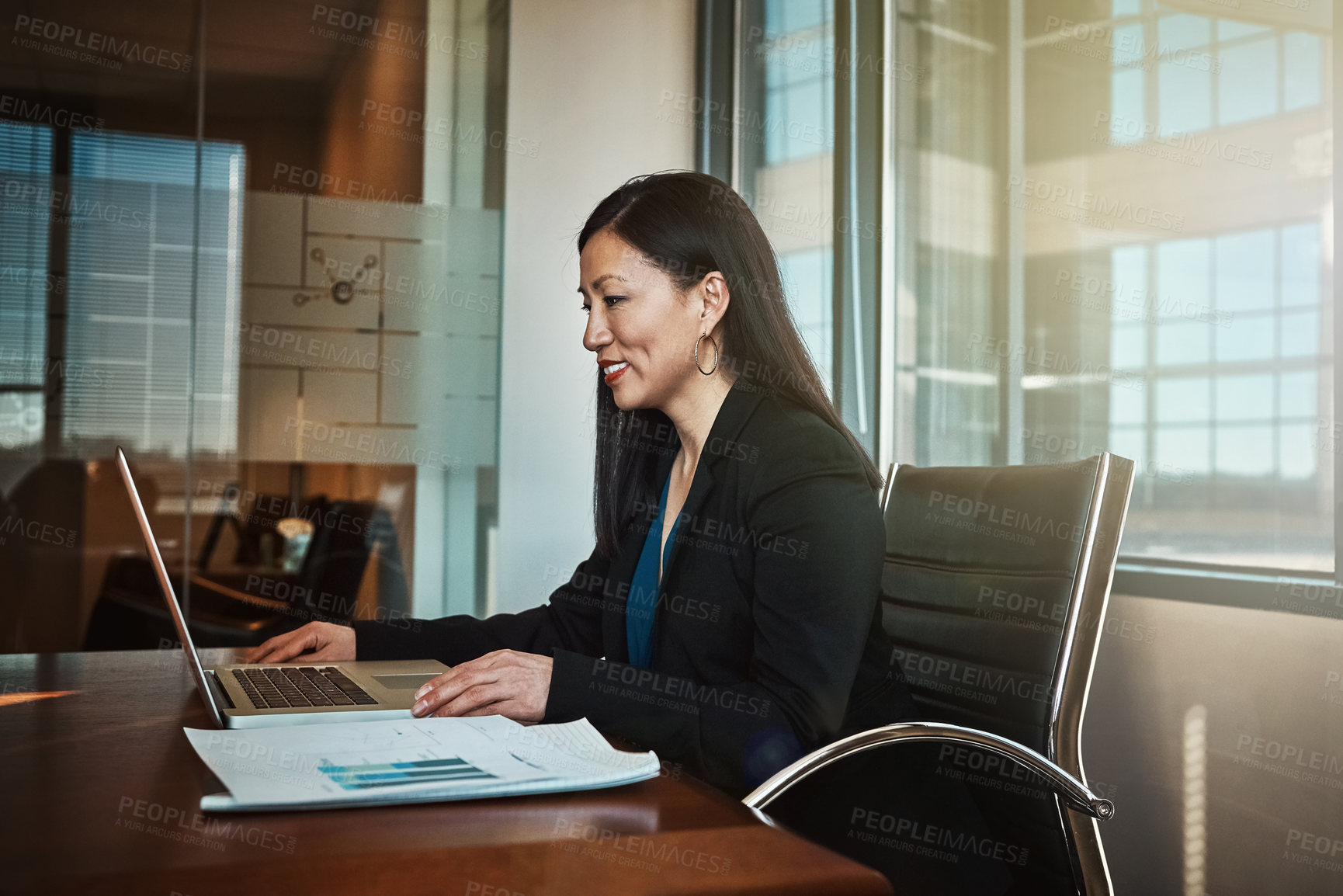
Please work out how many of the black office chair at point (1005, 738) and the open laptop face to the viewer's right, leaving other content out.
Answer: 1

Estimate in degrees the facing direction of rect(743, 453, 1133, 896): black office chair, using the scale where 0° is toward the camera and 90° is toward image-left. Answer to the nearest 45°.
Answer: approximately 45°

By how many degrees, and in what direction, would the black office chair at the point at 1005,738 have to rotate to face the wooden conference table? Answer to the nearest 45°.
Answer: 0° — it already faces it

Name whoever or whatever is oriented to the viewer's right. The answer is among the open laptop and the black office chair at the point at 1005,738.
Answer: the open laptop

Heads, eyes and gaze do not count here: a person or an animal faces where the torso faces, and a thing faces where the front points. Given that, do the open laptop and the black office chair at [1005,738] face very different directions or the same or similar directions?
very different directions

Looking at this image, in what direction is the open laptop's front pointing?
to the viewer's right

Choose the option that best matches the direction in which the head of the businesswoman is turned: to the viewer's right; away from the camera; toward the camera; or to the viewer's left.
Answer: to the viewer's left
